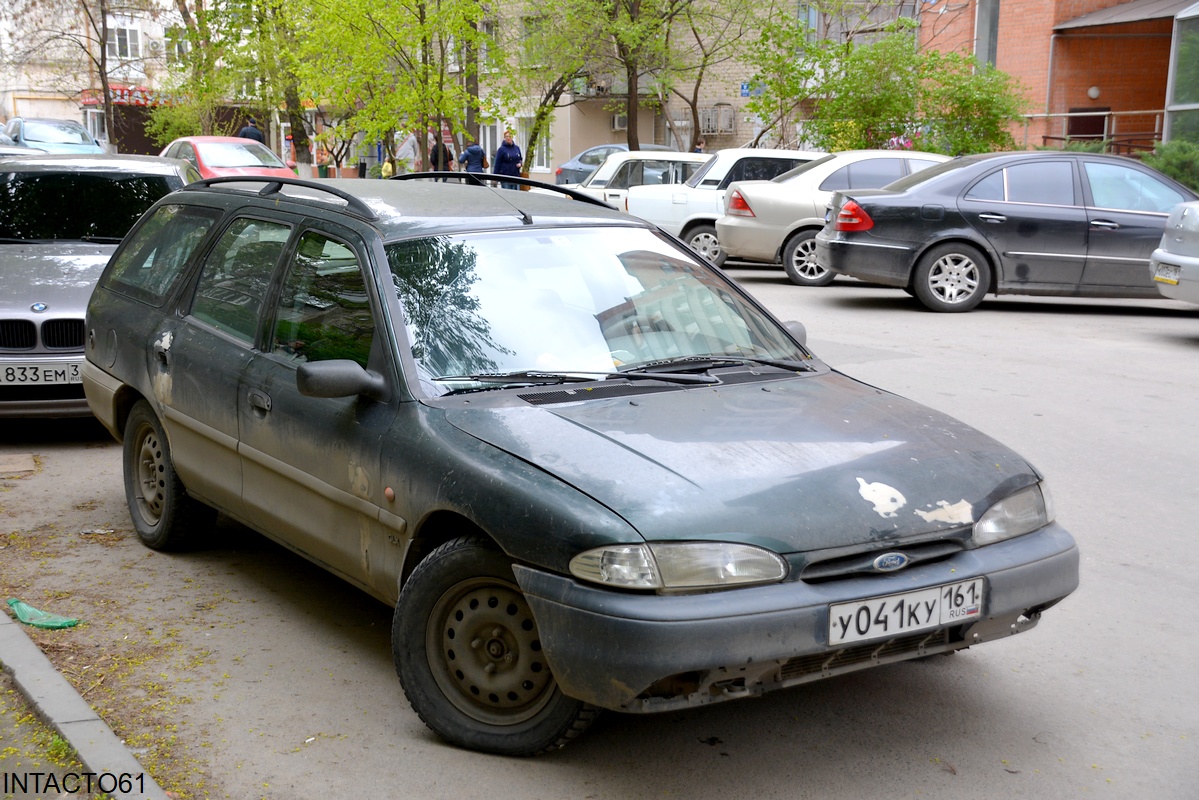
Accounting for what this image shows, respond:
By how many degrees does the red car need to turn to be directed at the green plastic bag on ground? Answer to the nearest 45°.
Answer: approximately 45° to its right

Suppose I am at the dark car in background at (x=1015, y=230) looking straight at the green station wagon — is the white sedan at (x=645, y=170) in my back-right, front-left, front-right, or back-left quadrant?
back-right

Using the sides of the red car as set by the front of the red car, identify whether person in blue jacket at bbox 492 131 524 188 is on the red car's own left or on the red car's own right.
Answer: on the red car's own left

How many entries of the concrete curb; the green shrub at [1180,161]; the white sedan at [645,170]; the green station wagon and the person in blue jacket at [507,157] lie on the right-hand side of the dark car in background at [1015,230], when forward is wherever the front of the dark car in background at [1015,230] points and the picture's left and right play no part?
2

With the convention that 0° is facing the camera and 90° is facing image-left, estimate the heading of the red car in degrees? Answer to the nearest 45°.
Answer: approximately 315°

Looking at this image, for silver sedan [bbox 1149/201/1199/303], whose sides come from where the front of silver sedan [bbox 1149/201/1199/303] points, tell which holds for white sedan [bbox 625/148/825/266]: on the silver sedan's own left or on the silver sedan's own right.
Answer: on the silver sedan's own left

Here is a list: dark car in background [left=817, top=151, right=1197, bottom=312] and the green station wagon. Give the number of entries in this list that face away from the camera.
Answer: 0

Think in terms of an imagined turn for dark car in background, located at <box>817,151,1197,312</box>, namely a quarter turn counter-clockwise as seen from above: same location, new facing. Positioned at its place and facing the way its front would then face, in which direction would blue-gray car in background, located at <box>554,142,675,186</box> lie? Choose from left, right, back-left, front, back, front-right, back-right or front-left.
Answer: front-left

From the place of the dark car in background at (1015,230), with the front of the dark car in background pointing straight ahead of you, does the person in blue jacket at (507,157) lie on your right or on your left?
on your left

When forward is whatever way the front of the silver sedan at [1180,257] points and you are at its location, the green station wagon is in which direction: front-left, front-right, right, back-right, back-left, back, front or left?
back-right

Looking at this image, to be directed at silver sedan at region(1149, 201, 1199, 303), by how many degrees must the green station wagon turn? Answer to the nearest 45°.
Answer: approximately 90° to its left

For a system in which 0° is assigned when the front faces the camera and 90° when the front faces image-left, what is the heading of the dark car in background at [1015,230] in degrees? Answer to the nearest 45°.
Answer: approximately 270°

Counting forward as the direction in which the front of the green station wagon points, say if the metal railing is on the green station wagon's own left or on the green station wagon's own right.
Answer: on the green station wagon's own left

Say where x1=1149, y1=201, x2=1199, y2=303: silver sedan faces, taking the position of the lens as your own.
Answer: facing away from the viewer and to the right of the viewer
